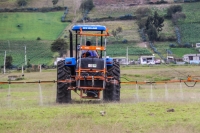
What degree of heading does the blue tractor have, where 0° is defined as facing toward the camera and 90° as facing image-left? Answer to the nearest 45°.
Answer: approximately 180°
